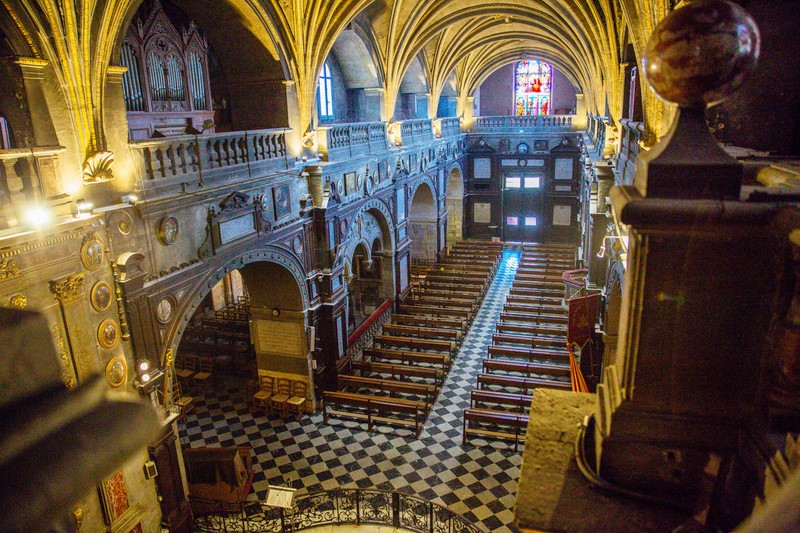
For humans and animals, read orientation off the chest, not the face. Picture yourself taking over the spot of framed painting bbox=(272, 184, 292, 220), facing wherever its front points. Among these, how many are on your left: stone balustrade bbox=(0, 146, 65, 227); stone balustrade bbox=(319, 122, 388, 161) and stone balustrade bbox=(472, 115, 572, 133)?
2

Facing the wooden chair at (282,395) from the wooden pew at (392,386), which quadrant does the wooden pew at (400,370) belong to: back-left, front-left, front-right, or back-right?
back-right

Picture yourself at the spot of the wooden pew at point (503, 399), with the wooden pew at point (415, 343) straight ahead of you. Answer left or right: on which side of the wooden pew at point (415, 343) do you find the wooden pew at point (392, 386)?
left

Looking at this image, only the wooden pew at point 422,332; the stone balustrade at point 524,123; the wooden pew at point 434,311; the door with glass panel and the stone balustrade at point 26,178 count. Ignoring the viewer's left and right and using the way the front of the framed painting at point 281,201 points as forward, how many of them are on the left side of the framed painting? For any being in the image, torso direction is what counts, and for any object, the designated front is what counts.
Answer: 4

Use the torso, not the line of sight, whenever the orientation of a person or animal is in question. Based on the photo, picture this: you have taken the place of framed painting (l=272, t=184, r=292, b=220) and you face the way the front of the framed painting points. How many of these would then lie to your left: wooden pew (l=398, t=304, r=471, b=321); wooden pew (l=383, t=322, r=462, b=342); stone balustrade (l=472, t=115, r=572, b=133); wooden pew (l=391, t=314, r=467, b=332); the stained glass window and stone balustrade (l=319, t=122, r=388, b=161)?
6

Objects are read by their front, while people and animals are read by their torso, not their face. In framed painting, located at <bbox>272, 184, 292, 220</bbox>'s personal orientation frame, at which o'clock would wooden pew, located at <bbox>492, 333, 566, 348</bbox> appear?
The wooden pew is roughly at 10 o'clock from the framed painting.

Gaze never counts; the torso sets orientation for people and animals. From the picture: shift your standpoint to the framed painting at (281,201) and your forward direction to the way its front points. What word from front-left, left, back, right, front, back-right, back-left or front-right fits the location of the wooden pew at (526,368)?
front-left

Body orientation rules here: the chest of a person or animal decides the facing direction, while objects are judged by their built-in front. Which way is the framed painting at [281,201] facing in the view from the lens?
facing the viewer and to the right of the viewer

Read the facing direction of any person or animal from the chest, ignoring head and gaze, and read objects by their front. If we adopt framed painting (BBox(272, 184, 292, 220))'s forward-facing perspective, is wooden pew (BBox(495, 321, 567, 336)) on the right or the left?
on its left

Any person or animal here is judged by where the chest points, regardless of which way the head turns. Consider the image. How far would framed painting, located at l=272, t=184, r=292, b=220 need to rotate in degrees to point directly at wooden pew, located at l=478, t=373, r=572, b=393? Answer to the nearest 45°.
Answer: approximately 45° to its left

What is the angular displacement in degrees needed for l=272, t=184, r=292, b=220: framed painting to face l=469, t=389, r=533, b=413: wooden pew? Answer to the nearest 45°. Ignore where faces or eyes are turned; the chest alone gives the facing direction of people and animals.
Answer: approximately 45° to its left
